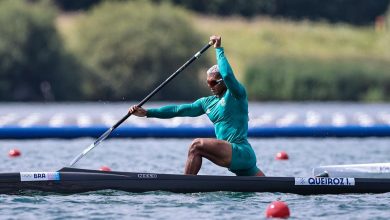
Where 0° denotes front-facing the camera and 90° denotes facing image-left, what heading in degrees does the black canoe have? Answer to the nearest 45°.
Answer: approximately 90°

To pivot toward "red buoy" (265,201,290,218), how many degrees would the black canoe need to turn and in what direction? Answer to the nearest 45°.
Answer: approximately 135° to its left
